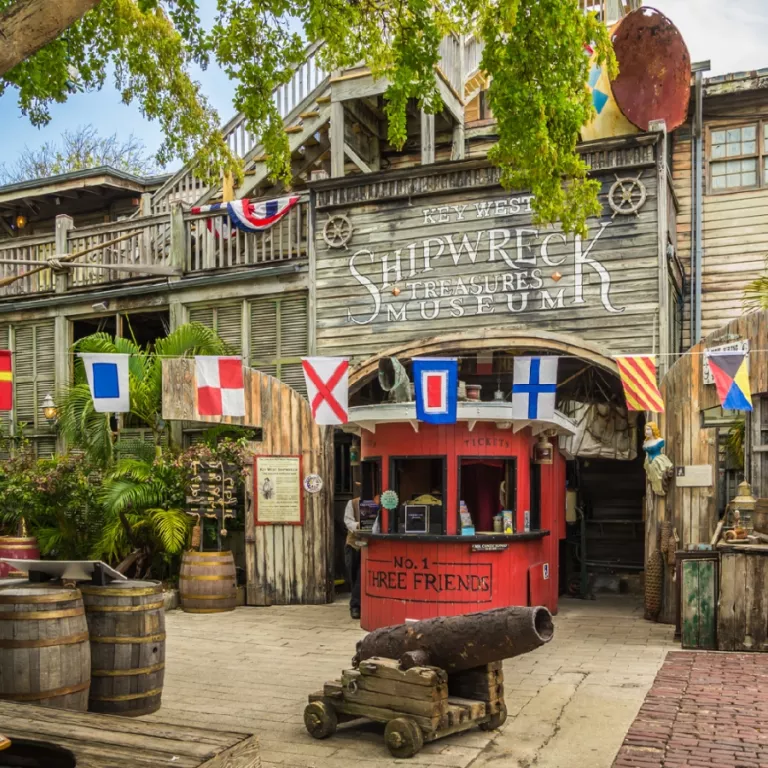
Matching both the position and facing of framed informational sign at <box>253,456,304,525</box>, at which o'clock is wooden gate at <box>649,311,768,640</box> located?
The wooden gate is roughly at 10 o'clock from the framed informational sign.

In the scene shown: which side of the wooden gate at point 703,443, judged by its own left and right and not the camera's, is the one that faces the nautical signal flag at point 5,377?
right

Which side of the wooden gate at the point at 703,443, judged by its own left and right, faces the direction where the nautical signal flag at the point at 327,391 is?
right

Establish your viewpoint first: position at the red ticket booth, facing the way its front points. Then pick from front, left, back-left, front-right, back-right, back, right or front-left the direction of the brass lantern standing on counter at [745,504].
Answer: left

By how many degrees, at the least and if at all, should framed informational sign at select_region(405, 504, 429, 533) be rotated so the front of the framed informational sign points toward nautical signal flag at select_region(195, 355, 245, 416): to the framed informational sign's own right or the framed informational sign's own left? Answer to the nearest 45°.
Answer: approximately 135° to the framed informational sign's own right

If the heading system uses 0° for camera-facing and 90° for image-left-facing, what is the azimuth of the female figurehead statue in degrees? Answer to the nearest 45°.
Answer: approximately 45°

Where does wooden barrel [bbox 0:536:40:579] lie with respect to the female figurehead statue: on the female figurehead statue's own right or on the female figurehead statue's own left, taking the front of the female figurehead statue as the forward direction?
on the female figurehead statue's own right

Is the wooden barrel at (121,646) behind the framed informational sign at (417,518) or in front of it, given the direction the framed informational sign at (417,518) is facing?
in front

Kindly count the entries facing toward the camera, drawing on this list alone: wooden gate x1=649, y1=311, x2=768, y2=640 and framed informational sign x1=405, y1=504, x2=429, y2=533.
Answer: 2

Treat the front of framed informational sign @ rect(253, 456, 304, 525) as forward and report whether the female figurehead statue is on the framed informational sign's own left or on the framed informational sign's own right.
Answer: on the framed informational sign's own left
